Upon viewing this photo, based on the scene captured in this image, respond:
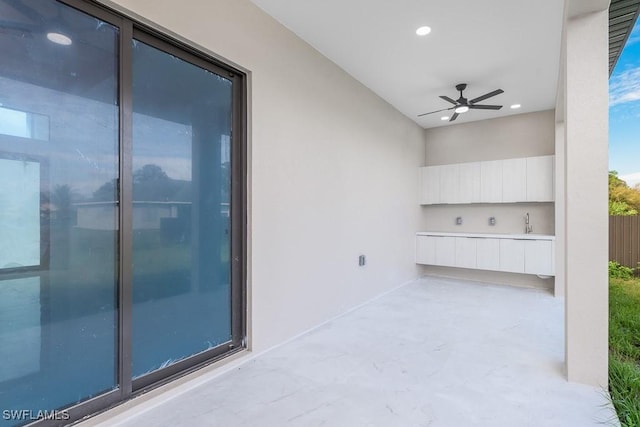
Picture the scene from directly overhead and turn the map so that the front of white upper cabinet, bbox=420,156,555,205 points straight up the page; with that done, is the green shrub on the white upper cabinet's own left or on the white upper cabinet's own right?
on the white upper cabinet's own left

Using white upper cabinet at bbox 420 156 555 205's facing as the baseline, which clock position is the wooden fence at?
The wooden fence is roughly at 8 o'clock from the white upper cabinet.

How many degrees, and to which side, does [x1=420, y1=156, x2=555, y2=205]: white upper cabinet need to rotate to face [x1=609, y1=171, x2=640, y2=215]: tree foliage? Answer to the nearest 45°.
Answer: approximately 135° to its left

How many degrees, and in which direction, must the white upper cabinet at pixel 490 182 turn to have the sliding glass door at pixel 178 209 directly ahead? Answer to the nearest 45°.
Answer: approximately 45° to its right

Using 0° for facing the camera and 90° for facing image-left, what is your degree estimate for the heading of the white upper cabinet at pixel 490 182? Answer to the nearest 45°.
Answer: approximately 0°

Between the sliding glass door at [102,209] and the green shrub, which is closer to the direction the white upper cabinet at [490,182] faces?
the sliding glass door

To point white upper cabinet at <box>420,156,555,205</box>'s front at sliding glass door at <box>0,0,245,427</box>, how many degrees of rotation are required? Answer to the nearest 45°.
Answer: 0° — it already faces it

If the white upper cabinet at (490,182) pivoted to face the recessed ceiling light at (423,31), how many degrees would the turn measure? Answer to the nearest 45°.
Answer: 0° — it already faces it
